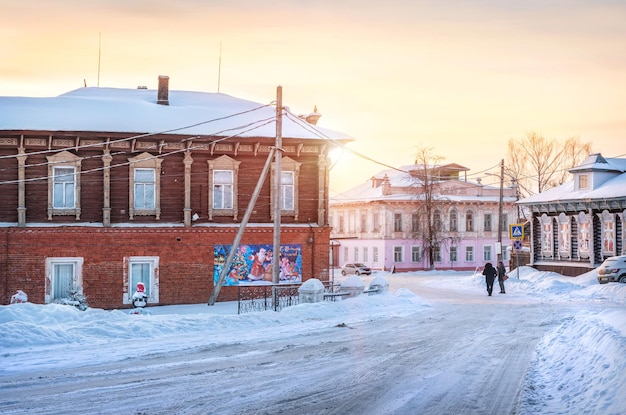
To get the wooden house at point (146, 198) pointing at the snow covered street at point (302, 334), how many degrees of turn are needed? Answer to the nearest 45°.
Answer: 0° — it already faces it

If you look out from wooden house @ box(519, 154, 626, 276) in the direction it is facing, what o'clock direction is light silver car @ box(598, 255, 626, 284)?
The light silver car is roughly at 10 o'clock from the wooden house.

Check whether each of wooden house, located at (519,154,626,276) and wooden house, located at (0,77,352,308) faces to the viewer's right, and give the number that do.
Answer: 0

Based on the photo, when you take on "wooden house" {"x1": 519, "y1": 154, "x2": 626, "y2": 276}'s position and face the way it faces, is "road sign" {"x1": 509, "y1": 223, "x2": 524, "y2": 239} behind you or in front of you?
in front

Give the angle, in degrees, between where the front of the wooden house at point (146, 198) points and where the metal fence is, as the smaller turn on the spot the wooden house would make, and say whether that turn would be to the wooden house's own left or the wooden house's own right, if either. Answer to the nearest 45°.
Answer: approximately 90° to the wooden house's own left

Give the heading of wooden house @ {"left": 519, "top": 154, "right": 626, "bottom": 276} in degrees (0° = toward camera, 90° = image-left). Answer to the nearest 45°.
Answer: approximately 45°

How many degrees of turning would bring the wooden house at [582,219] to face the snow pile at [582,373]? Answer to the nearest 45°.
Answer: approximately 45° to its left

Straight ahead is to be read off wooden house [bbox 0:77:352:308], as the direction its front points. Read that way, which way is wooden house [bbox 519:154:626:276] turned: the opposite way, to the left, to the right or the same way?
to the right

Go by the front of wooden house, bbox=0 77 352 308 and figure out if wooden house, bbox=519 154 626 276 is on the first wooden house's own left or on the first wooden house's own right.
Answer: on the first wooden house's own left

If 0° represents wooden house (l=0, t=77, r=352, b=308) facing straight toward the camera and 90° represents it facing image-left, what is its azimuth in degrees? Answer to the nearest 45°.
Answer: approximately 0°

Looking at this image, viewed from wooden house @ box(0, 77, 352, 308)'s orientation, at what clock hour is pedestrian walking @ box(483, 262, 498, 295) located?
The pedestrian walking is roughly at 9 o'clock from the wooden house.

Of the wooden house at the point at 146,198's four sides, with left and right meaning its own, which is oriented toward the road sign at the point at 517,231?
left

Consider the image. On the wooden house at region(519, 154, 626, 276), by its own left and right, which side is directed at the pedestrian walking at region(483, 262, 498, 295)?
front

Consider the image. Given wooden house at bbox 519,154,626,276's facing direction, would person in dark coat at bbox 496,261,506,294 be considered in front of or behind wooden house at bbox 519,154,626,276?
in front
